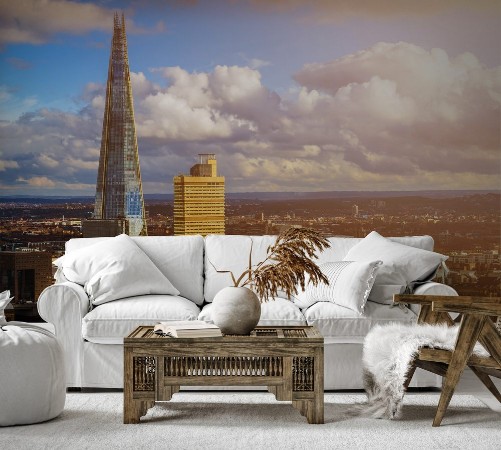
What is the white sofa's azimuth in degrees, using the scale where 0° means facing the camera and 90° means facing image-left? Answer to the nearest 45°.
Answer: approximately 0°

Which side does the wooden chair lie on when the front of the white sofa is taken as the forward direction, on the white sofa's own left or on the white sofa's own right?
on the white sofa's own left

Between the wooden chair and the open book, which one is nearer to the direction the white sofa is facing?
the open book
